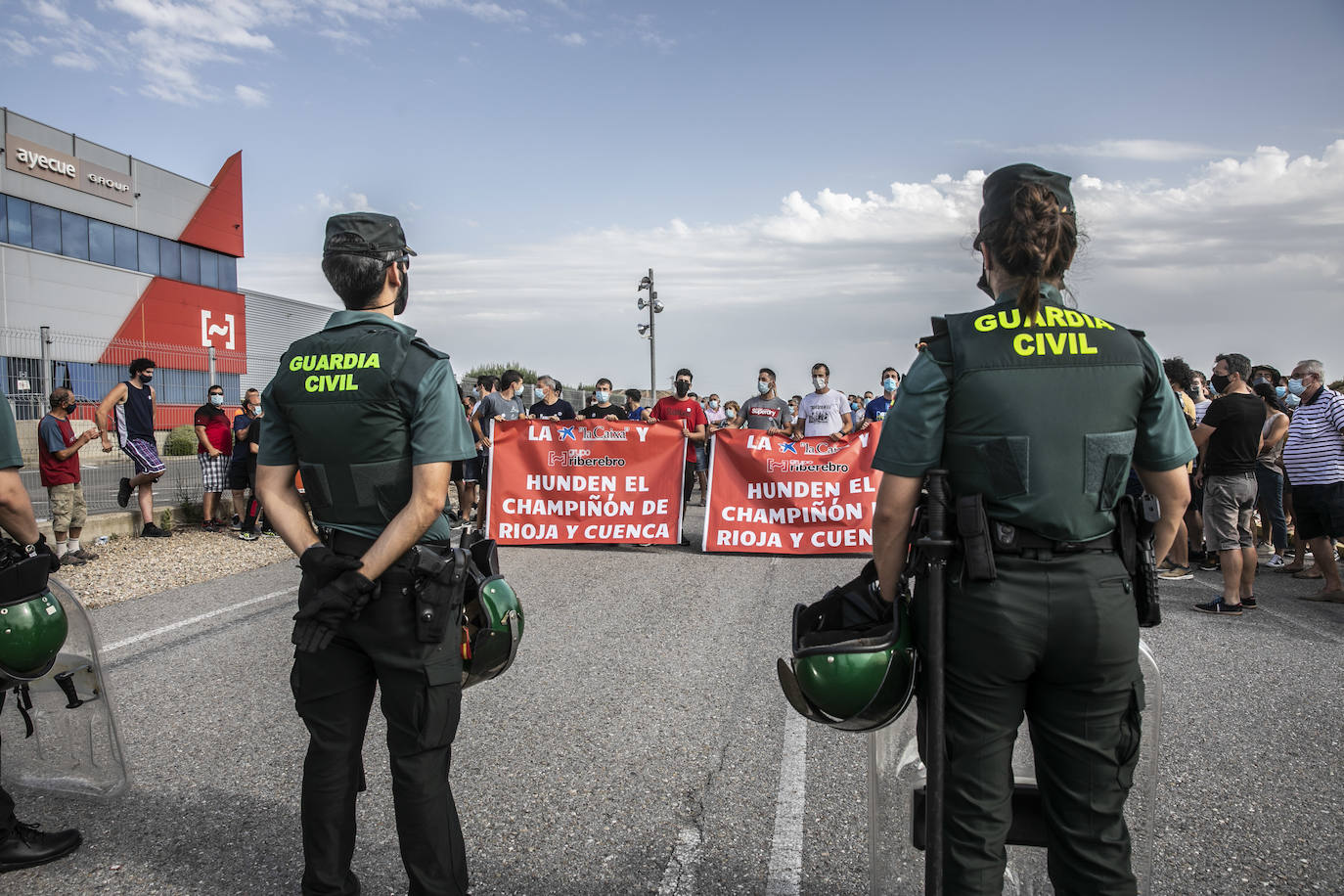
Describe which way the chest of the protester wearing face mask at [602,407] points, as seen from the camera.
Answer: toward the camera

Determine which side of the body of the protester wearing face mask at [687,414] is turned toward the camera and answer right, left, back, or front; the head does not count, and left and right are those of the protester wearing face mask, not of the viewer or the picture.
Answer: front

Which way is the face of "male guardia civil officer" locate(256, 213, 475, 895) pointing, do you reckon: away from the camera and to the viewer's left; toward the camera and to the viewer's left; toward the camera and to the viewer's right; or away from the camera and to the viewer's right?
away from the camera and to the viewer's right

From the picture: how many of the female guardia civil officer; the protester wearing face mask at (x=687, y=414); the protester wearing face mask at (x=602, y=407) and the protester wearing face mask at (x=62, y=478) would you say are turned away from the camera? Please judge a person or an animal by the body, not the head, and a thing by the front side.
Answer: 1

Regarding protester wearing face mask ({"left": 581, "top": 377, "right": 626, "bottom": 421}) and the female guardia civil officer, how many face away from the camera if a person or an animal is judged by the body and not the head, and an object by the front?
1

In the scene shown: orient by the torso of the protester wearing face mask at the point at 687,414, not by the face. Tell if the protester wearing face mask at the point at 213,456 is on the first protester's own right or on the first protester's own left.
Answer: on the first protester's own right

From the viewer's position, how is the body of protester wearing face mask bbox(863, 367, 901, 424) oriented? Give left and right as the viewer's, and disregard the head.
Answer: facing the viewer

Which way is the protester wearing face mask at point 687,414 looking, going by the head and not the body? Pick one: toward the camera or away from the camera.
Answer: toward the camera

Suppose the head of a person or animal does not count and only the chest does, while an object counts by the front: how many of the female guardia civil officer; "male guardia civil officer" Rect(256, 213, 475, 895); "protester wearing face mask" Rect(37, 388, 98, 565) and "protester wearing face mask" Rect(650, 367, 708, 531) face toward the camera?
1

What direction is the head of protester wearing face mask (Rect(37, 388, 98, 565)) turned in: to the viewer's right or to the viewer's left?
to the viewer's right

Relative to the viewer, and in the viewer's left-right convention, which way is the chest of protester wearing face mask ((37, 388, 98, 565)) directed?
facing to the right of the viewer

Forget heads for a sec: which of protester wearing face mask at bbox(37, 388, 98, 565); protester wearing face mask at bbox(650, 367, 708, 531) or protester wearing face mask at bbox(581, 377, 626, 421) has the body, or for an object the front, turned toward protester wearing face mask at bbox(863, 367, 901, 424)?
protester wearing face mask at bbox(37, 388, 98, 565)

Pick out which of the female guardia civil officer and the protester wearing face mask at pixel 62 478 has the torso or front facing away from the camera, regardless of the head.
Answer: the female guardia civil officer

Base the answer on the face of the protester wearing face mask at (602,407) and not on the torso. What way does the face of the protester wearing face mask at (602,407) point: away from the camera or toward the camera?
toward the camera

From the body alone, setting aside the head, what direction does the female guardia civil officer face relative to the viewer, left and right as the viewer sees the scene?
facing away from the viewer

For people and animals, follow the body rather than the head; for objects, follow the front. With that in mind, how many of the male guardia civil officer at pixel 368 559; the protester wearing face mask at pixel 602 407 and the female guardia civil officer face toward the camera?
1
